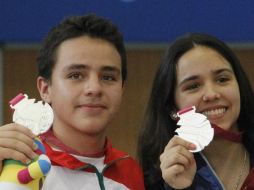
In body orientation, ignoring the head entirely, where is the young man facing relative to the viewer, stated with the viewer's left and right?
facing the viewer and to the right of the viewer

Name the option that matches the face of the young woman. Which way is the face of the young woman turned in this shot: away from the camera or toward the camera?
toward the camera

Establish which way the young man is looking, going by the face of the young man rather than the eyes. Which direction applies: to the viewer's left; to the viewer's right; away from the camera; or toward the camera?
toward the camera
